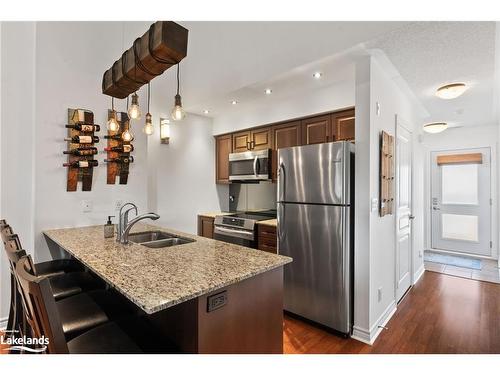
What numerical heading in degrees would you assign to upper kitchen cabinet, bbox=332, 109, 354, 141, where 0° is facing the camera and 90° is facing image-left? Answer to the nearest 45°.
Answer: approximately 45°

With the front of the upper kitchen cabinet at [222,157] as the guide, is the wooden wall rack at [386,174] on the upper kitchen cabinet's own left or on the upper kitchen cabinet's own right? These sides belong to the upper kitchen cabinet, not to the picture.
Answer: on the upper kitchen cabinet's own left

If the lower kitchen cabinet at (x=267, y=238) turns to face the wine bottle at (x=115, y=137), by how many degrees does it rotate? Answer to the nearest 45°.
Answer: approximately 45° to its right

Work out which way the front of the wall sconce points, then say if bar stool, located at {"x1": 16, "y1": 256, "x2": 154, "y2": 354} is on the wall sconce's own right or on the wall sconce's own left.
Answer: on the wall sconce's own right

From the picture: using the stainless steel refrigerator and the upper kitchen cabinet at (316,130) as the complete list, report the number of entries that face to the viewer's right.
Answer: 0

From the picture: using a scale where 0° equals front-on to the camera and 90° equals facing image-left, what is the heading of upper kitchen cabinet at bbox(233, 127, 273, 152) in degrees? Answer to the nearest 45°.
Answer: approximately 45°
